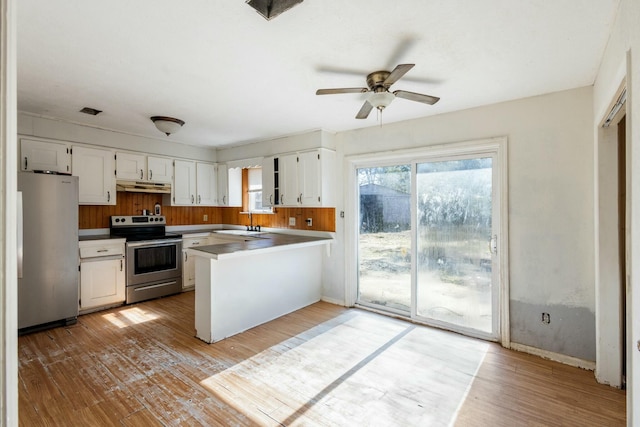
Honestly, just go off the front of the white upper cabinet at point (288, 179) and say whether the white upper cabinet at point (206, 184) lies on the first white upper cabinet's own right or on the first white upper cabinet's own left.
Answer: on the first white upper cabinet's own right

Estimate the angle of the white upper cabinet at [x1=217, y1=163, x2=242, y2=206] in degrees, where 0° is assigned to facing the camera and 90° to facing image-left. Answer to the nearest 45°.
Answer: approximately 45°

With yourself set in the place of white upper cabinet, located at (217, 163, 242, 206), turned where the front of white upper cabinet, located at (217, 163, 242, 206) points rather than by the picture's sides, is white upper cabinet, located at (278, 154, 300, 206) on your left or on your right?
on your left
